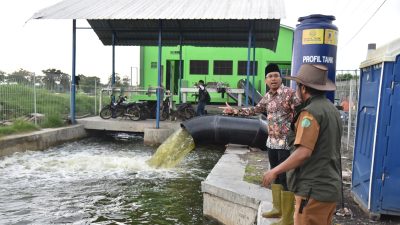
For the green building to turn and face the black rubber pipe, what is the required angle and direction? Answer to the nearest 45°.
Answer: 0° — it already faces it

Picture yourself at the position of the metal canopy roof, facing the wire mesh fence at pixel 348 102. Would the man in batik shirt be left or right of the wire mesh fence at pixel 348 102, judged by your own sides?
right

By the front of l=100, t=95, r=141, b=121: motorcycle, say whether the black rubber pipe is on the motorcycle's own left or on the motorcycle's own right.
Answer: on the motorcycle's own left

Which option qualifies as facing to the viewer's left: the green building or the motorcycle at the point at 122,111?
the motorcycle

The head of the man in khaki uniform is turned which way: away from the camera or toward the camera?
away from the camera

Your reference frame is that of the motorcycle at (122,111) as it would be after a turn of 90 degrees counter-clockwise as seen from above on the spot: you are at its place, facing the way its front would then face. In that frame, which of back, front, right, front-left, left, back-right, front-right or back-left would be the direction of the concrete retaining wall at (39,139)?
front-right

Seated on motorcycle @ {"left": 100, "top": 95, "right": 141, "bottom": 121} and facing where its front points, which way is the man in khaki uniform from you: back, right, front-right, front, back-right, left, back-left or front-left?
left

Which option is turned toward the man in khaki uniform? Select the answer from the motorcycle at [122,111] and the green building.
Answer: the green building

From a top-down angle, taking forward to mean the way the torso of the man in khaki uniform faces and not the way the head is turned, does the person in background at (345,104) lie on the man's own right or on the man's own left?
on the man's own right

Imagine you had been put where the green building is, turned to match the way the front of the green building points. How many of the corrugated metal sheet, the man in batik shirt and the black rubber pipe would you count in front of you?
3

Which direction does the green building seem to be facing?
toward the camera

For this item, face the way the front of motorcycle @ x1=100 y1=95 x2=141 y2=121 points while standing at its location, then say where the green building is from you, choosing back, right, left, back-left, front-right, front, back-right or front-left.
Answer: back-right

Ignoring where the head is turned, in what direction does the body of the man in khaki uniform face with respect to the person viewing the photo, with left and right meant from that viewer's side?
facing away from the viewer and to the left of the viewer

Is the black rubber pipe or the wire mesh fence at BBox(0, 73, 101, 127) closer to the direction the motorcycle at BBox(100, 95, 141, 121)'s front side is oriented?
the wire mesh fence

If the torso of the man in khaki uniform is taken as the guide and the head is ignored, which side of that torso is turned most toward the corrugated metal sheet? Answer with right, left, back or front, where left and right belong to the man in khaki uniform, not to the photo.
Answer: front

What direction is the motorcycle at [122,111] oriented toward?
to the viewer's left

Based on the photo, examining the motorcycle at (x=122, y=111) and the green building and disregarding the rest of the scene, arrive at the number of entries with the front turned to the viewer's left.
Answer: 1
